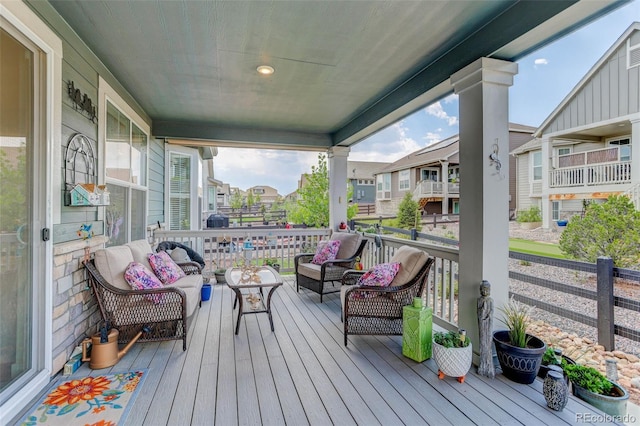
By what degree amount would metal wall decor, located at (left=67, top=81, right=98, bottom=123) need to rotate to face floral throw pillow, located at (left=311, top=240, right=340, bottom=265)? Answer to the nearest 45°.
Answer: approximately 45° to its left

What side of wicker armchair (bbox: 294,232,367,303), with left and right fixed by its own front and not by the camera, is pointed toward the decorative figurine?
left

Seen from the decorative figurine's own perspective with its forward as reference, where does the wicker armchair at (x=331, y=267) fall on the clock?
The wicker armchair is roughly at 4 o'clock from the decorative figurine.

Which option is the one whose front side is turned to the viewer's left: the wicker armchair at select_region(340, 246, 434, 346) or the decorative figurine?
the wicker armchair

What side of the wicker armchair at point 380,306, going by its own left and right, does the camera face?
left

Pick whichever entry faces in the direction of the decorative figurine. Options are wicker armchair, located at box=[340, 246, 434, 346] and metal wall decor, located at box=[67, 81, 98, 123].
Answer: the metal wall decor

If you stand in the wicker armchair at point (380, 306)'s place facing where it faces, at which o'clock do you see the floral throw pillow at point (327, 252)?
The floral throw pillow is roughly at 2 o'clock from the wicker armchair.

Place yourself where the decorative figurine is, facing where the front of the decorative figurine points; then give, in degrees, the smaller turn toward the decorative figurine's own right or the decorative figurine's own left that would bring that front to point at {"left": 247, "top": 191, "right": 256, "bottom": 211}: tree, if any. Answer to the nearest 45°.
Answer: approximately 135° to the decorative figurine's own right

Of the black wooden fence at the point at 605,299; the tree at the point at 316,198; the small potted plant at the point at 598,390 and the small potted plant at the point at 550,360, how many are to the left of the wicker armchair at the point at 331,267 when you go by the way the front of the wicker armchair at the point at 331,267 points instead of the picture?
3
